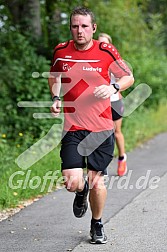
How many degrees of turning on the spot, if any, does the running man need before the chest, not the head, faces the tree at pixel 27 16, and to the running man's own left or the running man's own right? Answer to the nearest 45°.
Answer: approximately 180°

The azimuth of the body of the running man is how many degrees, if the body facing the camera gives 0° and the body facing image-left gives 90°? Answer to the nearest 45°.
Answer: approximately 0°
